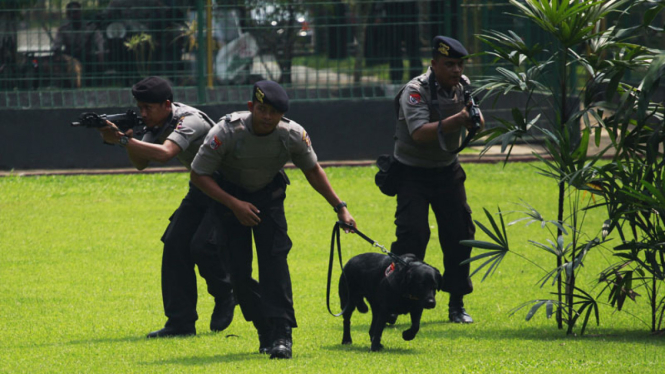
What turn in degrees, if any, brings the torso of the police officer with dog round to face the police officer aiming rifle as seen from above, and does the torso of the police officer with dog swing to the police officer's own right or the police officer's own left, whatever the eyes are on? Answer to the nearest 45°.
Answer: approximately 135° to the police officer's own right

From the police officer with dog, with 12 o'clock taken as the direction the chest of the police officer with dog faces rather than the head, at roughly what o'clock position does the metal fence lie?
The metal fence is roughly at 6 o'clock from the police officer with dog.

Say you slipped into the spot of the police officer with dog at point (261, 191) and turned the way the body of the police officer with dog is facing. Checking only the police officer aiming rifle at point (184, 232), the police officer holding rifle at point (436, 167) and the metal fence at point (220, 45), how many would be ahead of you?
0

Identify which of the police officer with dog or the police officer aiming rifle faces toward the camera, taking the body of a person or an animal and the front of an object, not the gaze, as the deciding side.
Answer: the police officer with dog

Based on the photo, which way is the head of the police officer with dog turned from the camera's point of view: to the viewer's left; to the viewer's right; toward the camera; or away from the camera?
toward the camera

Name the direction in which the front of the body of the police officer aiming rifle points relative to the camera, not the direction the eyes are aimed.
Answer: to the viewer's left

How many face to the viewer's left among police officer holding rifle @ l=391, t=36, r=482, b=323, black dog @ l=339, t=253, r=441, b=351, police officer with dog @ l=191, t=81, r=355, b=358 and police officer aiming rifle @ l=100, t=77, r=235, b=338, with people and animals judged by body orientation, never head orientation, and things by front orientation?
1

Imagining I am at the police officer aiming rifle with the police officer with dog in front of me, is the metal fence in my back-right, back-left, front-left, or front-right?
back-left

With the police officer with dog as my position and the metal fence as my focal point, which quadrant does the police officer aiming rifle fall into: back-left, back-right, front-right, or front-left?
front-left

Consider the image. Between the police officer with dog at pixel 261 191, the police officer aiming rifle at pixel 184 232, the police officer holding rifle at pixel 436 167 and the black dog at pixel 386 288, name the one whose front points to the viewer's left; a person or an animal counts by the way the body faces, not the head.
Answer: the police officer aiming rifle

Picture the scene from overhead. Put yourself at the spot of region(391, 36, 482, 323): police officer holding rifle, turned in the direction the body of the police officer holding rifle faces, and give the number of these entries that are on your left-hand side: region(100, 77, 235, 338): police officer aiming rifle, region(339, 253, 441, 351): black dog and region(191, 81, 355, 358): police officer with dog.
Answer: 0

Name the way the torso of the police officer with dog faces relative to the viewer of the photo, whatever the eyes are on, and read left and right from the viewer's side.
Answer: facing the viewer

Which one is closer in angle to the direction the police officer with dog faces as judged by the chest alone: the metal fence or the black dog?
the black dog

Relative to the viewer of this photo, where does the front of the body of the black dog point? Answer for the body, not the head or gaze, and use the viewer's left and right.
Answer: facing the viewer and to the right of the viewer
